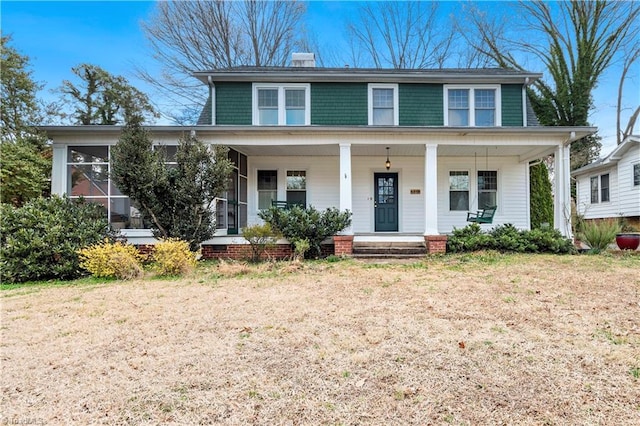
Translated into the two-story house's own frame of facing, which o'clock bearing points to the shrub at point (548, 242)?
The shrub is roughly at 10 o'clock from the two-story house.

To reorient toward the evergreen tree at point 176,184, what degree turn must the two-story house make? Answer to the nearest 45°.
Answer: approximately 45° to its right

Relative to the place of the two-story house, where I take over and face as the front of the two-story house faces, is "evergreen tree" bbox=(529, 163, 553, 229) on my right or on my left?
on my left

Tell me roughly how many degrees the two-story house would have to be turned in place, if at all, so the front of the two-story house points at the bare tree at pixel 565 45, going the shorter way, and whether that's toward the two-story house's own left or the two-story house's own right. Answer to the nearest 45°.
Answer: approximately 135° to the two-story house's own left

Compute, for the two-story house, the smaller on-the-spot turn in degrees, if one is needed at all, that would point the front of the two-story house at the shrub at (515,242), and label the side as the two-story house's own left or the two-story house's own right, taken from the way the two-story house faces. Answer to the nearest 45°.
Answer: approximately 45° to the two-story house's own left

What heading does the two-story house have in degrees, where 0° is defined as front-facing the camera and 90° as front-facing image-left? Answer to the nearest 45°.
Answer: approximately 0°

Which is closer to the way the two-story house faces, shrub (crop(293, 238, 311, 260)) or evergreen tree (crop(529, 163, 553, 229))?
the shrub

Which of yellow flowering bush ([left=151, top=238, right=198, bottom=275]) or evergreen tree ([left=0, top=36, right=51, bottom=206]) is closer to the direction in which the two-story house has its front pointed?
the yellow flowering bush

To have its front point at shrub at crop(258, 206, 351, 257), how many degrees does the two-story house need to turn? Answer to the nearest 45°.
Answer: approximately 45° to its right

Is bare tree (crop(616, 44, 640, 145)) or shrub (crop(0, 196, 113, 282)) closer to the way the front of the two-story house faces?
the shrub

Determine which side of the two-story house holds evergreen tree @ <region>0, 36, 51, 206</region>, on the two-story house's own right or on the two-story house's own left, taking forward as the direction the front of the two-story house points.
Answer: on the two-story house's own right
